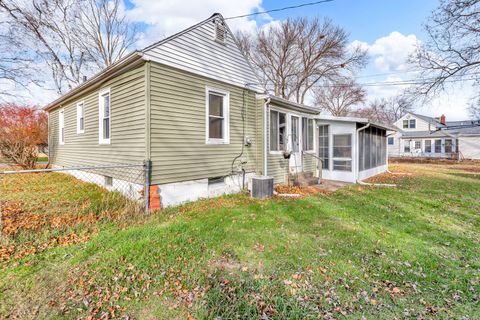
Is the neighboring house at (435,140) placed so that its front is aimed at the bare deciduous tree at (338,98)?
no

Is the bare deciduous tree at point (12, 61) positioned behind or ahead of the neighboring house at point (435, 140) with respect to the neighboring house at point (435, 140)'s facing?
ahead

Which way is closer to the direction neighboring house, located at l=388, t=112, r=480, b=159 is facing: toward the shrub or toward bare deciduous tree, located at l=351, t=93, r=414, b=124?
the shrub

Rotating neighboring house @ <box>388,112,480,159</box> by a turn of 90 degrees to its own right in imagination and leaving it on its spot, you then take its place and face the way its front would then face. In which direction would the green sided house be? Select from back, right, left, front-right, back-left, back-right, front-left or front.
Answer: left

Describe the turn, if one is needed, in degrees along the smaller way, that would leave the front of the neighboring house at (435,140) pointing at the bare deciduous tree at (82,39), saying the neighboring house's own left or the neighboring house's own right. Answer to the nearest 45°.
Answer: approximately 45° to the neighboring house's own right

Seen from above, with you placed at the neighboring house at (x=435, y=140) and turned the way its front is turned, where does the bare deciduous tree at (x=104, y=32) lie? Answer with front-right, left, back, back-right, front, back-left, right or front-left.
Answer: front-right

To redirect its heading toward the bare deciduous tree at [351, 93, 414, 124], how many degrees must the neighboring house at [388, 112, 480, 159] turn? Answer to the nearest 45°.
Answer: approximately 180°

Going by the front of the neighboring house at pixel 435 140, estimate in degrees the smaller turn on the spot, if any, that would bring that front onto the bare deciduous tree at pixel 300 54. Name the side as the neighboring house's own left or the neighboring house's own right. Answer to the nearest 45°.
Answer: approximately 45° to the neighboring house's own right

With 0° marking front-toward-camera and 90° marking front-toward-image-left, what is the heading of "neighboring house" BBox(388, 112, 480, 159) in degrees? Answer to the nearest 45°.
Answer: approximately 0°

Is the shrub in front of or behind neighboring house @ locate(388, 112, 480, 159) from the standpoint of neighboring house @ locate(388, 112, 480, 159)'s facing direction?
in front

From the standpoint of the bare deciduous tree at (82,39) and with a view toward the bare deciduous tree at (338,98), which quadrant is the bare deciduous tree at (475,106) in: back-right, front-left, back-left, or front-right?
front-right
